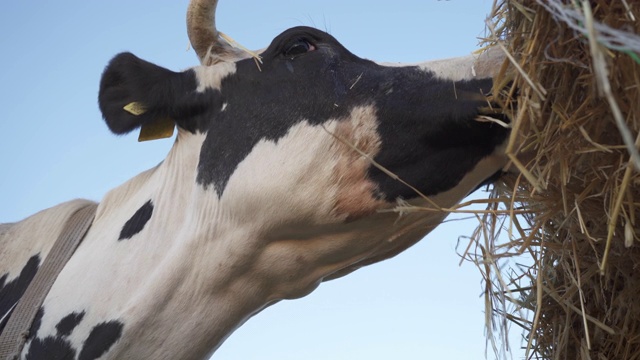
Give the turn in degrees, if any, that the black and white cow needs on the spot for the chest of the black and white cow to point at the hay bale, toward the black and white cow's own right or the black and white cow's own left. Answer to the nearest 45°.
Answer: approximately 45° to the black and white cow's own right

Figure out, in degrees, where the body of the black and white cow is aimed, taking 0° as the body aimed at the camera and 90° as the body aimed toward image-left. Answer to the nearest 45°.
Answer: approximately 270°
